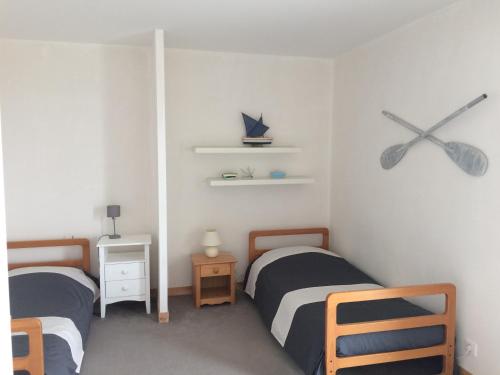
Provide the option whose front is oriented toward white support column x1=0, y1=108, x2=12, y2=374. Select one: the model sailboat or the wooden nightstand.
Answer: the wooden nightstand

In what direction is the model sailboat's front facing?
to the viewer's right

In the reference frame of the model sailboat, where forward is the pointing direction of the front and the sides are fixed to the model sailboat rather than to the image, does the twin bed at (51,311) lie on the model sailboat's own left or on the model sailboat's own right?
on the model sailboat's own right

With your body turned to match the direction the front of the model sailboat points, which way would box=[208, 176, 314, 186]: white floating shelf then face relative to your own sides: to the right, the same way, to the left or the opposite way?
to the right

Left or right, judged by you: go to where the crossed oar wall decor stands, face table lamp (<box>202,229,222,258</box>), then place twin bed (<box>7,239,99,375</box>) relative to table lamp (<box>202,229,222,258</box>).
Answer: left

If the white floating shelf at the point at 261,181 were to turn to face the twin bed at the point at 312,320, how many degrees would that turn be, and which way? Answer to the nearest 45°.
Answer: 0° — it already faces it

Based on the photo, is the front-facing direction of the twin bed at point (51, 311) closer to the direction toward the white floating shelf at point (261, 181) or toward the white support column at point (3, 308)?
the white support column
